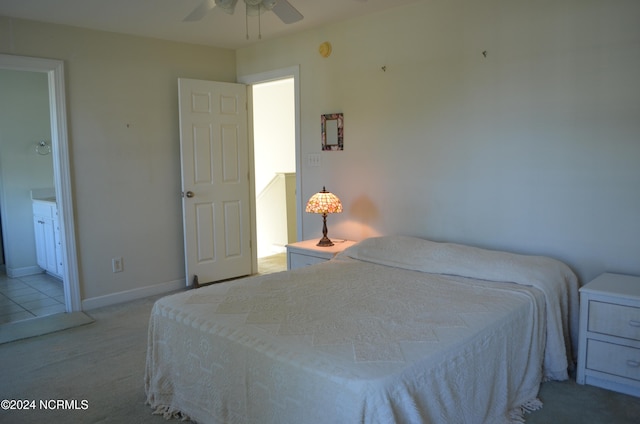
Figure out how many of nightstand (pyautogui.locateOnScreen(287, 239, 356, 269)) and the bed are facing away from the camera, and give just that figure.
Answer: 0

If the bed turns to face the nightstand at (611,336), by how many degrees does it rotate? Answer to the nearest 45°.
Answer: approximately 135° to its left

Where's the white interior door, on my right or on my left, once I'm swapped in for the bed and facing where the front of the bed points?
on my right

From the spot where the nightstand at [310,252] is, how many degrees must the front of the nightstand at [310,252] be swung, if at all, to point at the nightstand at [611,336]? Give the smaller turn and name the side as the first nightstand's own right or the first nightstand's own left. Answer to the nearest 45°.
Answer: approximately 90° to the first nightstand's own left

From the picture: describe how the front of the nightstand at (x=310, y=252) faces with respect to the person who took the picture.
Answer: facing the viewer and to the left of the viewer

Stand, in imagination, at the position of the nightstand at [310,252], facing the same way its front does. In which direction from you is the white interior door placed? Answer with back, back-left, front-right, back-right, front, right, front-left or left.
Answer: right

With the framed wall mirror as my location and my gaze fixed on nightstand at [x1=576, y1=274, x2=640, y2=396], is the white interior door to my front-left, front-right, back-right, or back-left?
back-right
